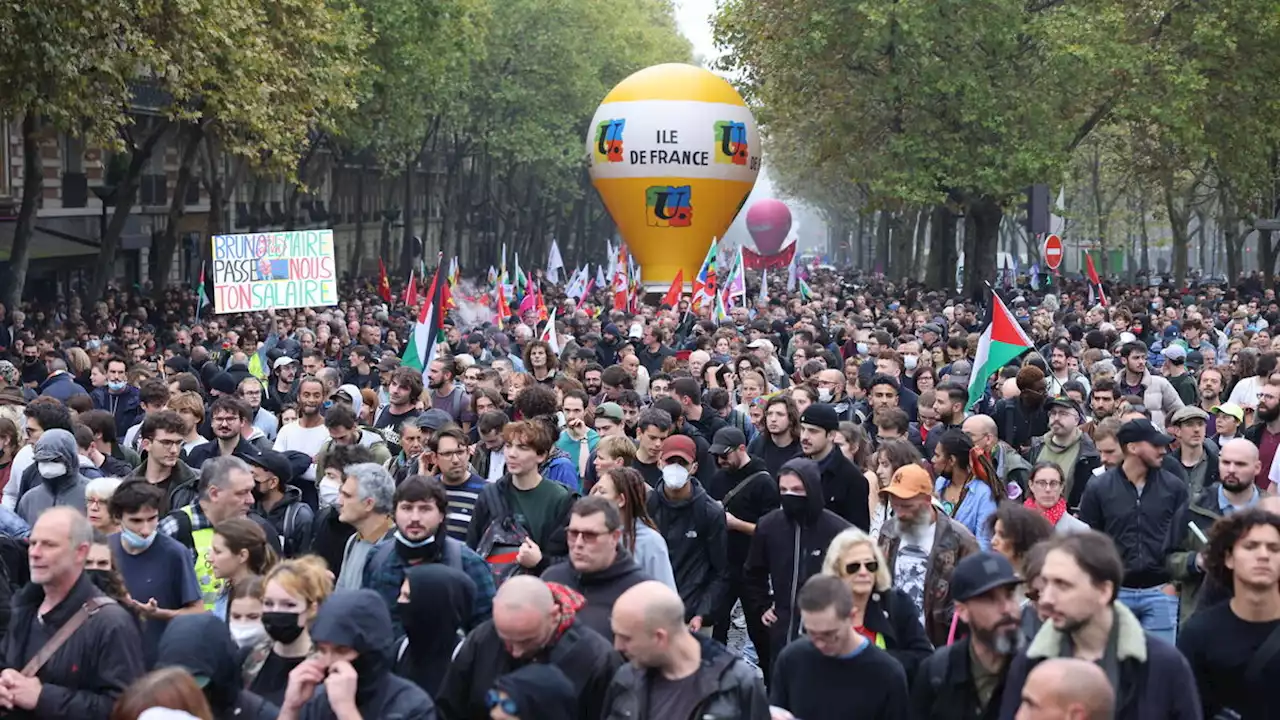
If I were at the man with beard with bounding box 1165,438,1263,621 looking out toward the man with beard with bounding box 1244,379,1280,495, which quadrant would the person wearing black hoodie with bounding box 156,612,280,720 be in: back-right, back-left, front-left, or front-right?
back-left

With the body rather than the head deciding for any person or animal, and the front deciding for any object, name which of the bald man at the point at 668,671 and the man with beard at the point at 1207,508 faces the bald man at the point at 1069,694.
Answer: the man with beard

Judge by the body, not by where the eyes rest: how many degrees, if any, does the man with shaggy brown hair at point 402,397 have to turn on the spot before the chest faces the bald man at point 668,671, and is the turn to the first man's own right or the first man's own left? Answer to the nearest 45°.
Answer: approximately 45° to the first man's own left

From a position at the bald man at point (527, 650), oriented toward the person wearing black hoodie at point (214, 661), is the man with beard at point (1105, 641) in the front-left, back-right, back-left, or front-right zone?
back-left

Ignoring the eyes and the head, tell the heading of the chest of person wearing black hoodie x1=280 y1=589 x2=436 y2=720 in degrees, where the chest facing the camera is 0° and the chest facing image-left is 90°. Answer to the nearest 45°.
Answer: approximately 45°

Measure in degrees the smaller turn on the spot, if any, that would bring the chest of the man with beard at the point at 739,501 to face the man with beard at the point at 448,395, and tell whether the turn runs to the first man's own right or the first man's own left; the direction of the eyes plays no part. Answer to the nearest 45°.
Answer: approximately 90° to the first man's own right

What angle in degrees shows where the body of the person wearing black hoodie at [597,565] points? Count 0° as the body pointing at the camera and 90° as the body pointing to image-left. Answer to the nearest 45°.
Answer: approximately 45°
